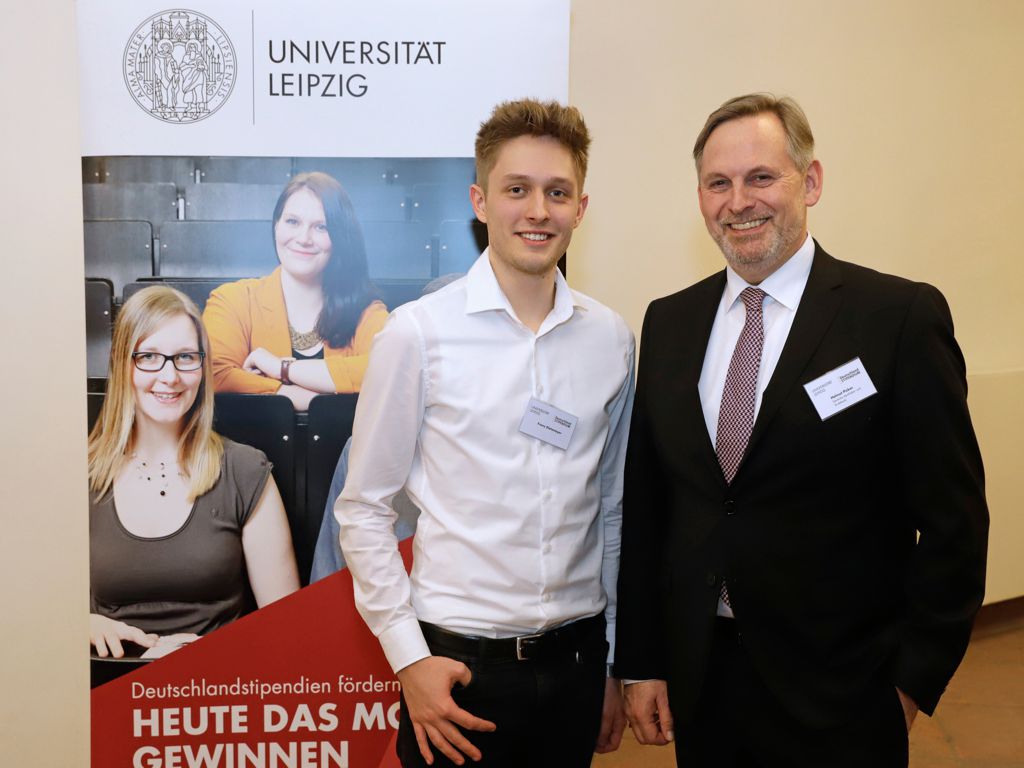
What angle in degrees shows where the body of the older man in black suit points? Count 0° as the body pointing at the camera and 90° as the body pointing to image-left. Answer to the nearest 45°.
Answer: approximately 45°

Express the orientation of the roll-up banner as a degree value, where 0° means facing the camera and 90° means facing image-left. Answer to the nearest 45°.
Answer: approximately 0°

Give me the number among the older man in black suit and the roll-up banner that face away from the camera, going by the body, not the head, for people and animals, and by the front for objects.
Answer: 0

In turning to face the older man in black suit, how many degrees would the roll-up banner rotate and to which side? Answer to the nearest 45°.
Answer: approximately 45° to its left

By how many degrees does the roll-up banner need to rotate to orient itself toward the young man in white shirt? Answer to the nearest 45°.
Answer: approximately 45° to its left

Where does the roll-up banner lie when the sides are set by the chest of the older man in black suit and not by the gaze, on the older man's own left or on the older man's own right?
on the older man's own right
